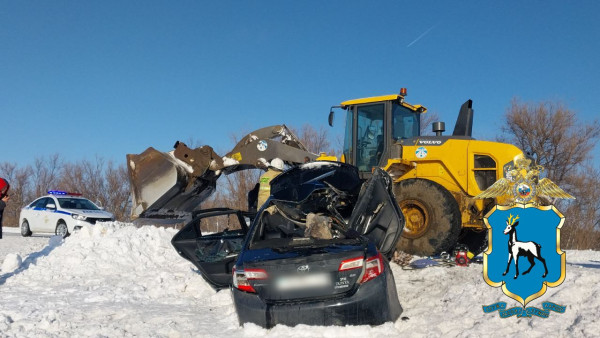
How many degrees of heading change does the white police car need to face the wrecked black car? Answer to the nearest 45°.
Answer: approximately 45° to its right

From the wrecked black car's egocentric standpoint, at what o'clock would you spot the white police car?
The white police car is roughly at 11 o'clock from the wrecked black car.

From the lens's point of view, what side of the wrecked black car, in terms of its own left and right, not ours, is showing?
back

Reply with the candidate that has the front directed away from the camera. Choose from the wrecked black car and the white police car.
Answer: the wrecked black car

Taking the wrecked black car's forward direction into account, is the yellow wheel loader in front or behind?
in front

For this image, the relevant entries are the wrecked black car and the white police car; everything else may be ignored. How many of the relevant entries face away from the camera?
1

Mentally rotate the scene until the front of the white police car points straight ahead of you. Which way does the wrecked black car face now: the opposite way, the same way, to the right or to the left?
to the left
